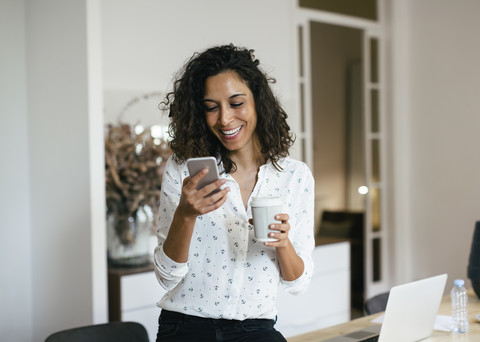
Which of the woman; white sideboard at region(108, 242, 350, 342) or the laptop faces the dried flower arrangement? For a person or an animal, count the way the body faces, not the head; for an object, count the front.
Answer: the laptop

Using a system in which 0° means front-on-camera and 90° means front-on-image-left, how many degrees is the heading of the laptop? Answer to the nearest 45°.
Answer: approximately 135°

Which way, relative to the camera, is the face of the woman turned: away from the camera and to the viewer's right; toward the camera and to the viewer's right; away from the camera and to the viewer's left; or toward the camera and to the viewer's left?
toward the camera and to the viewer's left

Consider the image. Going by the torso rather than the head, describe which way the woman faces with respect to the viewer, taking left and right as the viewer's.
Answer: facing the viewer

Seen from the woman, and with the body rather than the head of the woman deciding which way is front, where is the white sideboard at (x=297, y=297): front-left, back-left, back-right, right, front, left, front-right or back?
back

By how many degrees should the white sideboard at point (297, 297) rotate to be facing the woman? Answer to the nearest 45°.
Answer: approximately 45° to its right

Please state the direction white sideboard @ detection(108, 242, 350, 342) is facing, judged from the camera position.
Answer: facing the viewer and to the right of the viewer

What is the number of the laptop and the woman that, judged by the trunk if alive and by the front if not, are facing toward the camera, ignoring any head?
1

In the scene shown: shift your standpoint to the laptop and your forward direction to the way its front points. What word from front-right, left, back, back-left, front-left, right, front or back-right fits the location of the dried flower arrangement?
front

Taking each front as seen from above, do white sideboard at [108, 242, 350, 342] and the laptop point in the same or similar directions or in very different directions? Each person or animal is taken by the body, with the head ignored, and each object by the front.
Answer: very different directions
